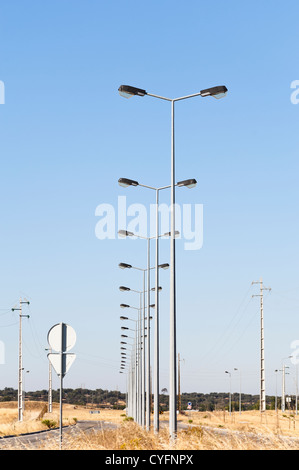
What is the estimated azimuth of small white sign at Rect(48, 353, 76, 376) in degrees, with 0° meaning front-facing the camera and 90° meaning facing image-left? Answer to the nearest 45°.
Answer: approximately 180°

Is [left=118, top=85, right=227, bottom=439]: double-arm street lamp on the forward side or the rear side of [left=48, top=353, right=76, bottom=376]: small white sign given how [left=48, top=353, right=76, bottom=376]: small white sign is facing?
on the forward side
